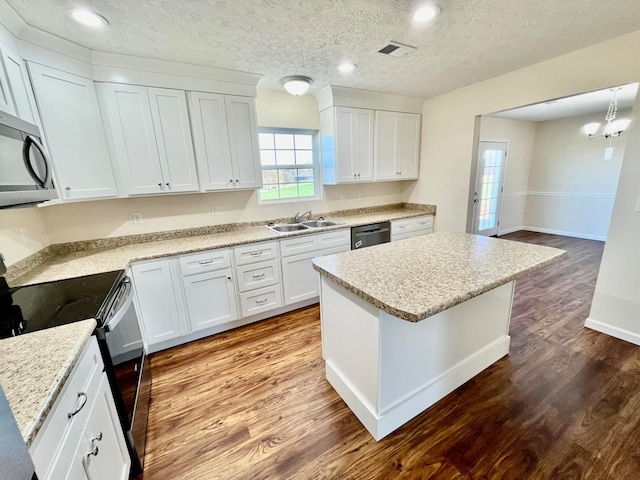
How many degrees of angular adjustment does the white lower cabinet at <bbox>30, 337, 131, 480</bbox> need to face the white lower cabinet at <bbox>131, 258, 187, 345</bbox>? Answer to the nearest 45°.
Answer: approximately 45° to its left

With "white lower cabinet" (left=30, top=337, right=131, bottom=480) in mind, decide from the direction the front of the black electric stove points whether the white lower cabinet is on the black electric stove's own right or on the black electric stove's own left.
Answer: on the black electric stove's own right

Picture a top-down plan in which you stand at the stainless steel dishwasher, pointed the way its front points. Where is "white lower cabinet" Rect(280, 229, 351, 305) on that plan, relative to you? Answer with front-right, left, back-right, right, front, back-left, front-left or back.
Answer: right

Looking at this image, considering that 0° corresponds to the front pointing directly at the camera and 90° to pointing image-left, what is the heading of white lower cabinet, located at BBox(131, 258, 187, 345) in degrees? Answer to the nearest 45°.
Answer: approximately 0°

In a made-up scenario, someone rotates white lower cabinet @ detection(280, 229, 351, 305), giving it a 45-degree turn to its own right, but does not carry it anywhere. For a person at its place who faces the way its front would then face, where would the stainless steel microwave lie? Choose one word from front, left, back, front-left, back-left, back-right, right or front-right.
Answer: front-right

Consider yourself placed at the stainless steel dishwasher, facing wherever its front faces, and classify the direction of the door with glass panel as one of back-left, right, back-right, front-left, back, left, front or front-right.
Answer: left

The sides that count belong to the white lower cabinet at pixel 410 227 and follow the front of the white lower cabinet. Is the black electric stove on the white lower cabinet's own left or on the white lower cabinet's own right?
on the white lower cabinet's own right

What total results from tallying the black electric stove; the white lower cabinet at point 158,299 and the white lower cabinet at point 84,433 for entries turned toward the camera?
1
